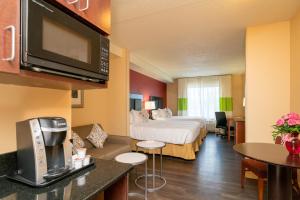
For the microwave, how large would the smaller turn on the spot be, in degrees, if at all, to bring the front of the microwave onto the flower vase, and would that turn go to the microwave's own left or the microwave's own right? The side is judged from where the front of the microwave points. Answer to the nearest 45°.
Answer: approximately 45° to the microwave's own left

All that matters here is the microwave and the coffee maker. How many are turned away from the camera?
0

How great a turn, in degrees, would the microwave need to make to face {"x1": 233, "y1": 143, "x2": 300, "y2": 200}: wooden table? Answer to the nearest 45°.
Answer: approximately 45° to its left

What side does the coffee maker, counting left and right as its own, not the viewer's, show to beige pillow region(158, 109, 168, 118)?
left

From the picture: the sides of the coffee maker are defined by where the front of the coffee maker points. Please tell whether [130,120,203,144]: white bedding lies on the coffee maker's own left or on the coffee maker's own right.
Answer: on the coffee maker's own left

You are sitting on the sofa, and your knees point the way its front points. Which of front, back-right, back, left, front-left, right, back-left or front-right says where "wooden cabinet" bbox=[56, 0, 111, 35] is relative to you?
front-right

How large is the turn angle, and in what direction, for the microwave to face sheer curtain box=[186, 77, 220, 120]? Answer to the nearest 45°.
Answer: approximately 90° to its left

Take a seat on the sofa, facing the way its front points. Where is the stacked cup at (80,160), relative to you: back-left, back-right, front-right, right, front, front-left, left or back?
front-right

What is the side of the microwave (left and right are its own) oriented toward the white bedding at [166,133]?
left
